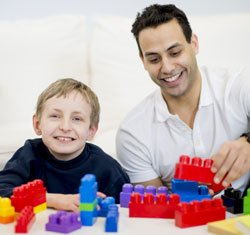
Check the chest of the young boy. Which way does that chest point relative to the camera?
toward the camera

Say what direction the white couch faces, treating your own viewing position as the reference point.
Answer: facing the viewer

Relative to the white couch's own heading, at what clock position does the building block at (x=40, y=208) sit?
The building block is roughly at 12 o'clock from the white couch.

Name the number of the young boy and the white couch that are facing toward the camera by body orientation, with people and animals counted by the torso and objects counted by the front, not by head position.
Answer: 2

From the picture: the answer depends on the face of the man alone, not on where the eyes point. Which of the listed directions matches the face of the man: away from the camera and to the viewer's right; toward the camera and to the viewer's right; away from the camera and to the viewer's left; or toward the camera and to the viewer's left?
toward the camera and to the viewer's left

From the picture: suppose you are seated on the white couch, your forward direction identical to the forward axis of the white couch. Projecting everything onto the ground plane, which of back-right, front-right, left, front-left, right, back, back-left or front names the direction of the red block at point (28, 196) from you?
front

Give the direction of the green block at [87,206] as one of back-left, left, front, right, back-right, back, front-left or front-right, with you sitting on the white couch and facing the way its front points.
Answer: front

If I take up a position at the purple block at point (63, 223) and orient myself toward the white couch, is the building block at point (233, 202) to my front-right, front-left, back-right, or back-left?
front-right

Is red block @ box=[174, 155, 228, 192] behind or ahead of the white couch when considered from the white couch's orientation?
ahead

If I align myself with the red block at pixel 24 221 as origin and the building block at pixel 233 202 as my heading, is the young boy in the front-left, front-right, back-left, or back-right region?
front-left
